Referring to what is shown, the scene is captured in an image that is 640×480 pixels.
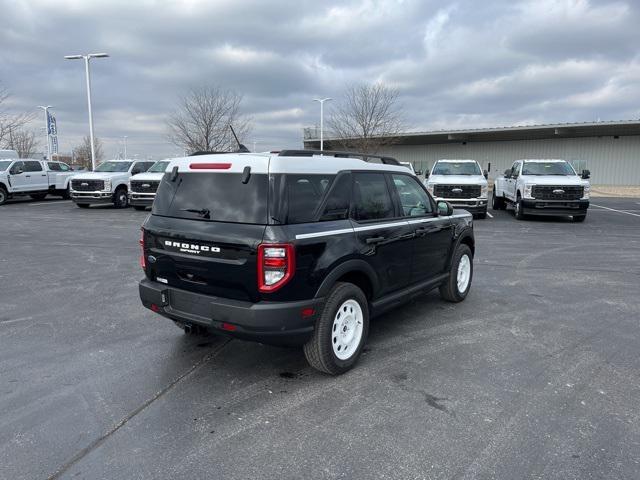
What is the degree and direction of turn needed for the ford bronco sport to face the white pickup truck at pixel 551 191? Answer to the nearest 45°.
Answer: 0° — it already faces it

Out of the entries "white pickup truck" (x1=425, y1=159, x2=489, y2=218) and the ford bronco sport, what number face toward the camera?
1

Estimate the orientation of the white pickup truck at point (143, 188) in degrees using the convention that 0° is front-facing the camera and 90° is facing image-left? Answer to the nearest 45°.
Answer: approximately 45°

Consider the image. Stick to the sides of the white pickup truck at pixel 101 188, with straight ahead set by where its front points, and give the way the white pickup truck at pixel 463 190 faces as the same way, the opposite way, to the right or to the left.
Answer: the same way

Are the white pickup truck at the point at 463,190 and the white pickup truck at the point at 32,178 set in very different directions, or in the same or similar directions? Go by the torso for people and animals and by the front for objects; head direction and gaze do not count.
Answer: same or similar directions

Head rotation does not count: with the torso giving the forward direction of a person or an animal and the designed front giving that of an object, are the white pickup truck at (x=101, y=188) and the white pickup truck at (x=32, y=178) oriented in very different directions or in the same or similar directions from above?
same or similar directions

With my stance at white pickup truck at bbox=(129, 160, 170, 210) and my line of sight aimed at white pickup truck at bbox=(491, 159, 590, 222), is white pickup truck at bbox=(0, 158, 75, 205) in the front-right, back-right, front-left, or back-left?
back-left

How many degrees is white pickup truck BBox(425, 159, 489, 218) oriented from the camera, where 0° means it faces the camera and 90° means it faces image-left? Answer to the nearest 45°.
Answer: approximately 0°

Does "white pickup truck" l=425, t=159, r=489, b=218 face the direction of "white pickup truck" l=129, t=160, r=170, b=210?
no

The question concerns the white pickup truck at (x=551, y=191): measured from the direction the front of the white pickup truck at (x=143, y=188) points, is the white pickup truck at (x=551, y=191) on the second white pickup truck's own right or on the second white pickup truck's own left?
on the second white pickup truck's own left

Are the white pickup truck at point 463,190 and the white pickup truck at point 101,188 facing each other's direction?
no

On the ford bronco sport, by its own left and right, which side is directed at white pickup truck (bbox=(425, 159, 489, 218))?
front

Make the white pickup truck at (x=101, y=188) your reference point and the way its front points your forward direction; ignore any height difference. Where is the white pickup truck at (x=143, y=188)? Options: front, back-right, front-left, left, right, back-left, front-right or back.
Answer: left

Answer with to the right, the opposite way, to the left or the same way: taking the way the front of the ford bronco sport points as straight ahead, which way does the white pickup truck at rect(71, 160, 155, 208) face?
the opposite way

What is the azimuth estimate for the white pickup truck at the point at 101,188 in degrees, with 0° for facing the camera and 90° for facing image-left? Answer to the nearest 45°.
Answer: approximately 45°

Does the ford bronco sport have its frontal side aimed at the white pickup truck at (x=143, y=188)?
no

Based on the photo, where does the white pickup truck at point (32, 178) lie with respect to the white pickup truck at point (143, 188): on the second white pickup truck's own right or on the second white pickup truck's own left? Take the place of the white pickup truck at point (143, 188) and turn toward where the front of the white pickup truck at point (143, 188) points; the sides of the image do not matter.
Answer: on the second white pickup truck's own right

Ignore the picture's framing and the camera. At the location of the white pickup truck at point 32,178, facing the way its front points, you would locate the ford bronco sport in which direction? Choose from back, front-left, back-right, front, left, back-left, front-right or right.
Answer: front-left

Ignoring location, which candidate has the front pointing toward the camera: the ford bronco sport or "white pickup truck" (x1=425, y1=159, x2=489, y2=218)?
the white pickup truck

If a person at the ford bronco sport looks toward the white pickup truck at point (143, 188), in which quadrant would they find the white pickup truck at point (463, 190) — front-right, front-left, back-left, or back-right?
front-right

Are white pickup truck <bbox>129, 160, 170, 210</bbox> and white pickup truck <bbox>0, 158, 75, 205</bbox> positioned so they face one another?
no

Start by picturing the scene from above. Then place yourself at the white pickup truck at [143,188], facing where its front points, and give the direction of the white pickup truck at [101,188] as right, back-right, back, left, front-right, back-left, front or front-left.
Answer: right

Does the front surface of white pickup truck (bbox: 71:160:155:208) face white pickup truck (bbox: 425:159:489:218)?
no
